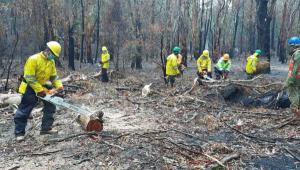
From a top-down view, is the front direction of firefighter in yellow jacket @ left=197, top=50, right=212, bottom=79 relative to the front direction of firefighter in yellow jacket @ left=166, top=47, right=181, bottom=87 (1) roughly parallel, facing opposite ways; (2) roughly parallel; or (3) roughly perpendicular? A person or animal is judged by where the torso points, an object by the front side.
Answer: roughly perpendicular

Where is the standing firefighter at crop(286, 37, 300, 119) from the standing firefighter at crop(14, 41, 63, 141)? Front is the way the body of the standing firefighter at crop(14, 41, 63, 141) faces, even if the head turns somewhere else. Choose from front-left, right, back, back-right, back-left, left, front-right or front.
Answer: front-left

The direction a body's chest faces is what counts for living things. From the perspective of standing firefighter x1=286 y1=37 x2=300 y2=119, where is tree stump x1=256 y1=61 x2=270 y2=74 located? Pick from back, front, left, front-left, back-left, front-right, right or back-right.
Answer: right

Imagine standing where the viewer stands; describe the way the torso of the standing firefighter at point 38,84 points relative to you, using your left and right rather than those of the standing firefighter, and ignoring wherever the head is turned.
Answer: facing the viewer and to the right of the viewer

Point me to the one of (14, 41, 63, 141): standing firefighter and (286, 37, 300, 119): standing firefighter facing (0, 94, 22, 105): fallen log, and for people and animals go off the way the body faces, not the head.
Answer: (286, 37, 300, 119): standing firefighter

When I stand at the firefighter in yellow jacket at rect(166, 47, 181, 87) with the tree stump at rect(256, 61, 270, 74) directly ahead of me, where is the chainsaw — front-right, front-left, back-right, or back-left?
back-right

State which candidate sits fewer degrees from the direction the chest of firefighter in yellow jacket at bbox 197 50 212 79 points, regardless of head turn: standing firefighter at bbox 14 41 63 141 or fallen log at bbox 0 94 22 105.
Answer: the standing firefighter

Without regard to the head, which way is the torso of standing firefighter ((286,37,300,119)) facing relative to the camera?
to the viewer's left

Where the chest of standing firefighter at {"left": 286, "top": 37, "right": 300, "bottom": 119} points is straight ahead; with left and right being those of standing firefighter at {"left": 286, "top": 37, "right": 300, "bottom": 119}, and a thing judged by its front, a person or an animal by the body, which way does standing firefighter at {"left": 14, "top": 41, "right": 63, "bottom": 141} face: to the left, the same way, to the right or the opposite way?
the opposite way

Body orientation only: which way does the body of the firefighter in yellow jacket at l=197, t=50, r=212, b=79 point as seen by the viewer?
toward the camera

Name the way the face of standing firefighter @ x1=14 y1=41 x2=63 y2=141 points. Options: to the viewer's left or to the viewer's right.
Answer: to the viewer's right

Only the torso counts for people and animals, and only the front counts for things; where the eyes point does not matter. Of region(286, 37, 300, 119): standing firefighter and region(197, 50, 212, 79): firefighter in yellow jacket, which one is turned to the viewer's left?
the standing firefighter
